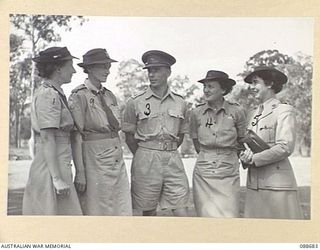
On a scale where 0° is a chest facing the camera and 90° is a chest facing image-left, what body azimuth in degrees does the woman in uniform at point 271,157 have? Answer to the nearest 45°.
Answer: approximately 45°

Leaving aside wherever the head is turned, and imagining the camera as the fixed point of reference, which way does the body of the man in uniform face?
toward the camera

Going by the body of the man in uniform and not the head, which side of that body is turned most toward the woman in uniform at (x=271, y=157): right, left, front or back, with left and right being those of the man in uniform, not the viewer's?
left

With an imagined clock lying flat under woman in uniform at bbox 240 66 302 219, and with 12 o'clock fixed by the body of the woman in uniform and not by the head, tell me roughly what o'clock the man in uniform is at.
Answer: The man in uniform is roughly at 1 o'clock from the woman in uniform.
